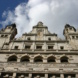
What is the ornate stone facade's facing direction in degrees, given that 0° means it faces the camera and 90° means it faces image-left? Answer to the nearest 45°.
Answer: approximately 0°
